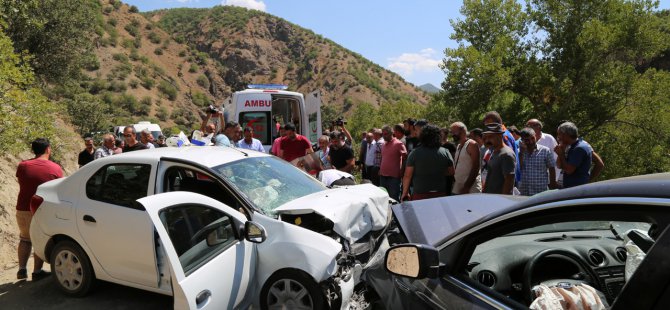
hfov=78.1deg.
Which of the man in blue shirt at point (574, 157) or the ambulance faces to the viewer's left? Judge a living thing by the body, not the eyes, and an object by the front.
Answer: the man in blue shirt

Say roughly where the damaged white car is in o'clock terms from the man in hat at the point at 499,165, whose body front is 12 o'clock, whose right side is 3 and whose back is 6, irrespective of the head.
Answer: The damaged white car is roughly at 12 o'clock from the man in hat.

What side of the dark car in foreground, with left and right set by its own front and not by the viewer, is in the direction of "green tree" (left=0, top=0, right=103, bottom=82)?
front

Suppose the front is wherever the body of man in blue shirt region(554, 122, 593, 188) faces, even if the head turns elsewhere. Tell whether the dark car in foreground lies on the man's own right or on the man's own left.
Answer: on the man's own left

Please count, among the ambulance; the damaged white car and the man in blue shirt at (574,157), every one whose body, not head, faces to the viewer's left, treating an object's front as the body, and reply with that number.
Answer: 1

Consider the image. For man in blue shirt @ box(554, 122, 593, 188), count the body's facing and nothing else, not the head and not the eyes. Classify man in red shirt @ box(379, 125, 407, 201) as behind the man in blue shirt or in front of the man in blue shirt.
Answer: in front

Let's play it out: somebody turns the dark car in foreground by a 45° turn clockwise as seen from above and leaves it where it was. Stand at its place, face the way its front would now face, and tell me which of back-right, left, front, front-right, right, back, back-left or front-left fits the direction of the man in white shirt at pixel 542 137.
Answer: front

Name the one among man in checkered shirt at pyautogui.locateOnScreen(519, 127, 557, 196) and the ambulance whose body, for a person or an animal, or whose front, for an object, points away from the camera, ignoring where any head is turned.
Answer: the ambulance

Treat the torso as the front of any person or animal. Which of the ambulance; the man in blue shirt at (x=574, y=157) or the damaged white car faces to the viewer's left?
the man in blue shirt

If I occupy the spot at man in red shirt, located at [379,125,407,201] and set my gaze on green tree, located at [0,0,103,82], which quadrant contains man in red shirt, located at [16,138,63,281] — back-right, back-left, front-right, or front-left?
front-left

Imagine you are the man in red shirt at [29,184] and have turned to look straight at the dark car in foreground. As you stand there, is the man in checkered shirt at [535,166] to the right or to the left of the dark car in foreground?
left

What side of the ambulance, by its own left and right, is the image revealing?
back

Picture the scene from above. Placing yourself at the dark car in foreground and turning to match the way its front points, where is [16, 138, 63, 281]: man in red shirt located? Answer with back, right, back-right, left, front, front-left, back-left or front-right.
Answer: front-left

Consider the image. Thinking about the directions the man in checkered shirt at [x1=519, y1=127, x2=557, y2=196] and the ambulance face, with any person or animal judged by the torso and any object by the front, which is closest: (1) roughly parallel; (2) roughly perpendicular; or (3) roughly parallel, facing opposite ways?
roughly parallel, facing opposite ways

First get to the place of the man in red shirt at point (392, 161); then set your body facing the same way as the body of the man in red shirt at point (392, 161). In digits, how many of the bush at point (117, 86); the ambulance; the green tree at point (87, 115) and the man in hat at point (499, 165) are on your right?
3

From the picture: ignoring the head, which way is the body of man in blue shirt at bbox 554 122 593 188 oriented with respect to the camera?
to the viewer's left

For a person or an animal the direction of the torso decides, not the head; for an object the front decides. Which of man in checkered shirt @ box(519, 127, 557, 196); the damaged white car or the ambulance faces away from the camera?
the ambulance

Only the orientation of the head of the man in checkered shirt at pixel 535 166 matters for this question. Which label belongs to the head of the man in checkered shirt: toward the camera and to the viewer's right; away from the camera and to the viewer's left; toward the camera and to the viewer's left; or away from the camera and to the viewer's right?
toward the camera and to the viewer's left

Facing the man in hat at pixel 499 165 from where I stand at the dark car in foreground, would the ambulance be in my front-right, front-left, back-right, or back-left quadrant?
front-left
